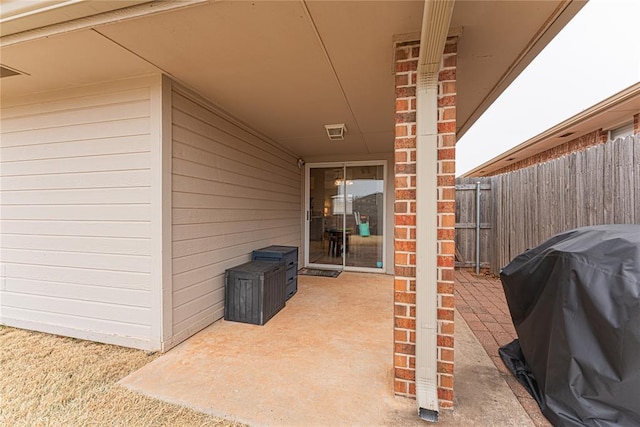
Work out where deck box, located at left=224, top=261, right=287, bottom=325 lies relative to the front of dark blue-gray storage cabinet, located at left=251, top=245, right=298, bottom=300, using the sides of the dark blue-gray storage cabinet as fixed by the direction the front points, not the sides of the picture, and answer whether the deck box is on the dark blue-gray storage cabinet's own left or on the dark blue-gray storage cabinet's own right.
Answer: on the dark blue-gray storage cabinet's own right

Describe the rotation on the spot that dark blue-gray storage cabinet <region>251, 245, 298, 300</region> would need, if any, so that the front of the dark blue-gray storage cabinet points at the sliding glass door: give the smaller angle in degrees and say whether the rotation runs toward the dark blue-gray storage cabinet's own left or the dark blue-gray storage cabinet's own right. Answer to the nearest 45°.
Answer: approximately 45° to the dark blue-gray storage cabinet's own left

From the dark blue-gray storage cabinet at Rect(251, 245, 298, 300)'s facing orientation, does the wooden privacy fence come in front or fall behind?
in front

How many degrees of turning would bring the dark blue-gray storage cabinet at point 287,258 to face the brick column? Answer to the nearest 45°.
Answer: approximately 90° to its right

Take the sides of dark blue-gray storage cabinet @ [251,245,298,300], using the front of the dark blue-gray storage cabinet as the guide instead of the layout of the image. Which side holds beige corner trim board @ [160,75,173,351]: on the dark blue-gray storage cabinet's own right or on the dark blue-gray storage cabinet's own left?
on the dark blue-gray storage cabinet's own right

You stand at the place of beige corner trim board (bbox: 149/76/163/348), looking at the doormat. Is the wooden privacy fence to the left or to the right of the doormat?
right

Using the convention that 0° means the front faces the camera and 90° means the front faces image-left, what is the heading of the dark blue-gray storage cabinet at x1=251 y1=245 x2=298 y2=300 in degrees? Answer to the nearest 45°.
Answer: approximately 270°

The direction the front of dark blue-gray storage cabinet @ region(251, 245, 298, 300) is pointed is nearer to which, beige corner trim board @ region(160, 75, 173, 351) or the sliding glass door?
the sliding glass door
